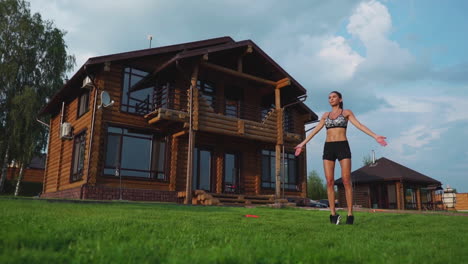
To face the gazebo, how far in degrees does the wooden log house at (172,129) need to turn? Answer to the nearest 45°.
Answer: approximately 90° to its left

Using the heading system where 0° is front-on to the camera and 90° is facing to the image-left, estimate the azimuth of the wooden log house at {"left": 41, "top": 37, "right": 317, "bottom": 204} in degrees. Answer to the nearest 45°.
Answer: approximately 315°

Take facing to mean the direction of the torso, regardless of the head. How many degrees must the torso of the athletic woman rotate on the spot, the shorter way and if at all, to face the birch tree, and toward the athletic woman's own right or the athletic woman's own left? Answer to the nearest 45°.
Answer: approximately 135° to the athletic woman's own right

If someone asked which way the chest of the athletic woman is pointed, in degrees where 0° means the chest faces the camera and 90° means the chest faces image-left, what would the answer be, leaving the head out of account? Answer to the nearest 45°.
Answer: approximately 0°

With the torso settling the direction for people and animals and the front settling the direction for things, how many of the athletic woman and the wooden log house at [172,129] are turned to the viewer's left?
0

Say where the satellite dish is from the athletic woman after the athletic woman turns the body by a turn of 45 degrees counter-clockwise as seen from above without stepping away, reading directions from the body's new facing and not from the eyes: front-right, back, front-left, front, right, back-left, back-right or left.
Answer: back
